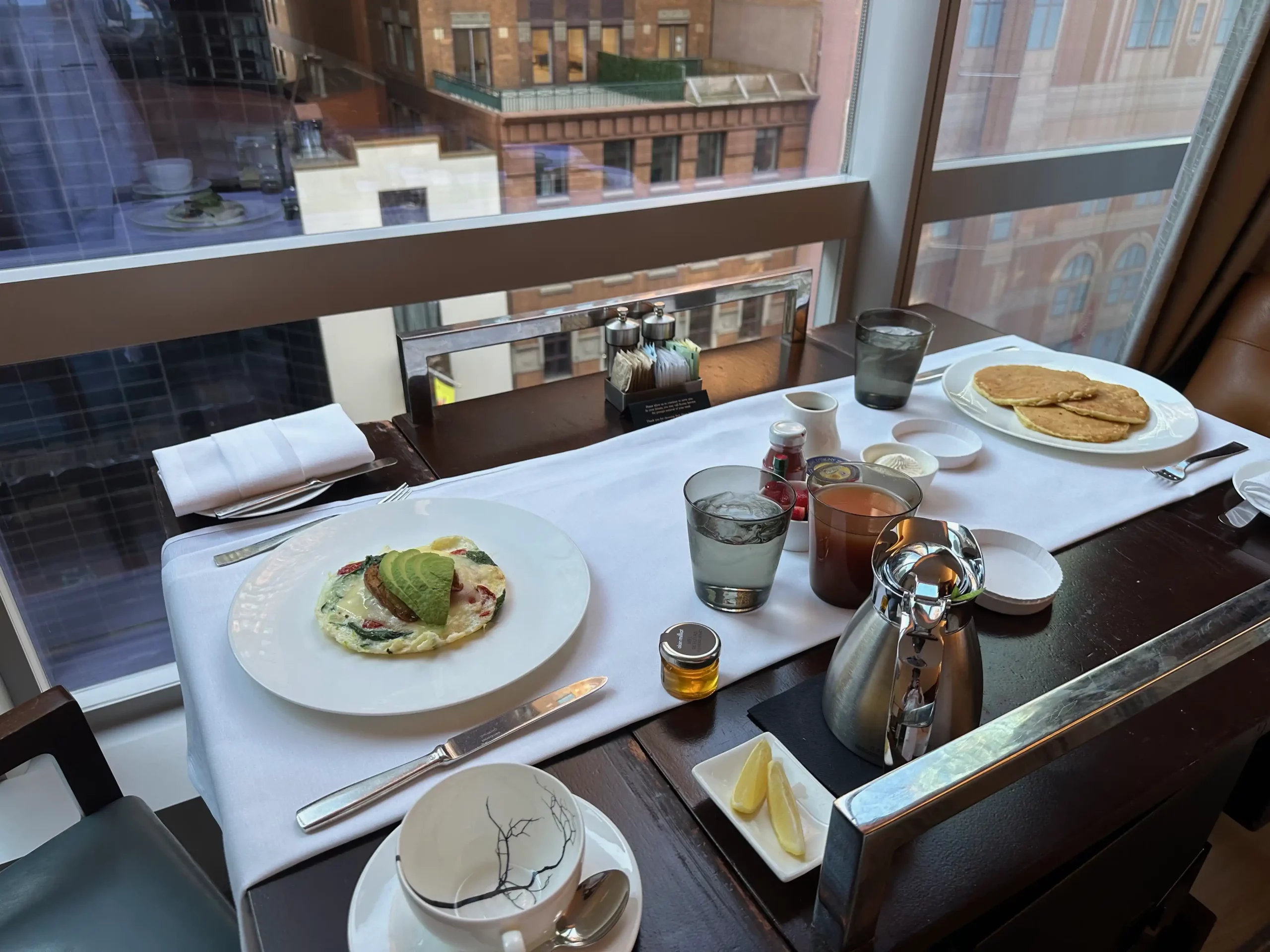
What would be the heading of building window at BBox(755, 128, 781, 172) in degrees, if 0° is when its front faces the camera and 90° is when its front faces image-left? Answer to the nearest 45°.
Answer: approximately 0°

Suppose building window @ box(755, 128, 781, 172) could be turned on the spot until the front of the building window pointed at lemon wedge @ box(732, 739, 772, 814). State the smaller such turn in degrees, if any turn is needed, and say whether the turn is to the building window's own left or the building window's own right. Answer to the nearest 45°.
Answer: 0° — it already faces it

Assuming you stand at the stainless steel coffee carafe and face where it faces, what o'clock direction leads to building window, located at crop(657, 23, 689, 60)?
The building window is roughly at 11 o'clock from the stainless steel coffee carafe.

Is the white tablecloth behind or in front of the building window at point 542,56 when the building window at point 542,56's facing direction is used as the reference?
in front

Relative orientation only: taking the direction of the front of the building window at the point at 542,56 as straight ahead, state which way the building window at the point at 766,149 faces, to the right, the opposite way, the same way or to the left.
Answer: the same way

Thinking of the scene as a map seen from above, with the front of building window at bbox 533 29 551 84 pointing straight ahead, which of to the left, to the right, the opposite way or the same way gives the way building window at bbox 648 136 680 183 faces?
the same way

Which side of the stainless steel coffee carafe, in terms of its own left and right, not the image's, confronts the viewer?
back

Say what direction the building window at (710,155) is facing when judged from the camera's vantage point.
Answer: facing the viewer

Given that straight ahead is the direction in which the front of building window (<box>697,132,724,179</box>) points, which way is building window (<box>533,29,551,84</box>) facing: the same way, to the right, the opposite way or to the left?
the same way

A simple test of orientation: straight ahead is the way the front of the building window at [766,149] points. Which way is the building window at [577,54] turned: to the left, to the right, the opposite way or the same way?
the same way

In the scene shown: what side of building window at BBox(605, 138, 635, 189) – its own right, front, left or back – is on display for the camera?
front

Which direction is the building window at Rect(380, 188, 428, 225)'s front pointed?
toward the camera

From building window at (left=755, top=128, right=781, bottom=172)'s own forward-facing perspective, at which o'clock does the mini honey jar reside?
The mini honey jar is roughly at 12 o'clock from the building window.

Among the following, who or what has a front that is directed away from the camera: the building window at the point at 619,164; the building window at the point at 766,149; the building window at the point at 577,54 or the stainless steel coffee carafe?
the stainless steel coffee carafe

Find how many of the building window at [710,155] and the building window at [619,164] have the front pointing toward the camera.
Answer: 2

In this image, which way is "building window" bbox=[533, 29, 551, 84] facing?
toward the camera

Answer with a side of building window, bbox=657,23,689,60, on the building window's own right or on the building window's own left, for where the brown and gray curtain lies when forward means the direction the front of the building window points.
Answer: on the building window's own left
